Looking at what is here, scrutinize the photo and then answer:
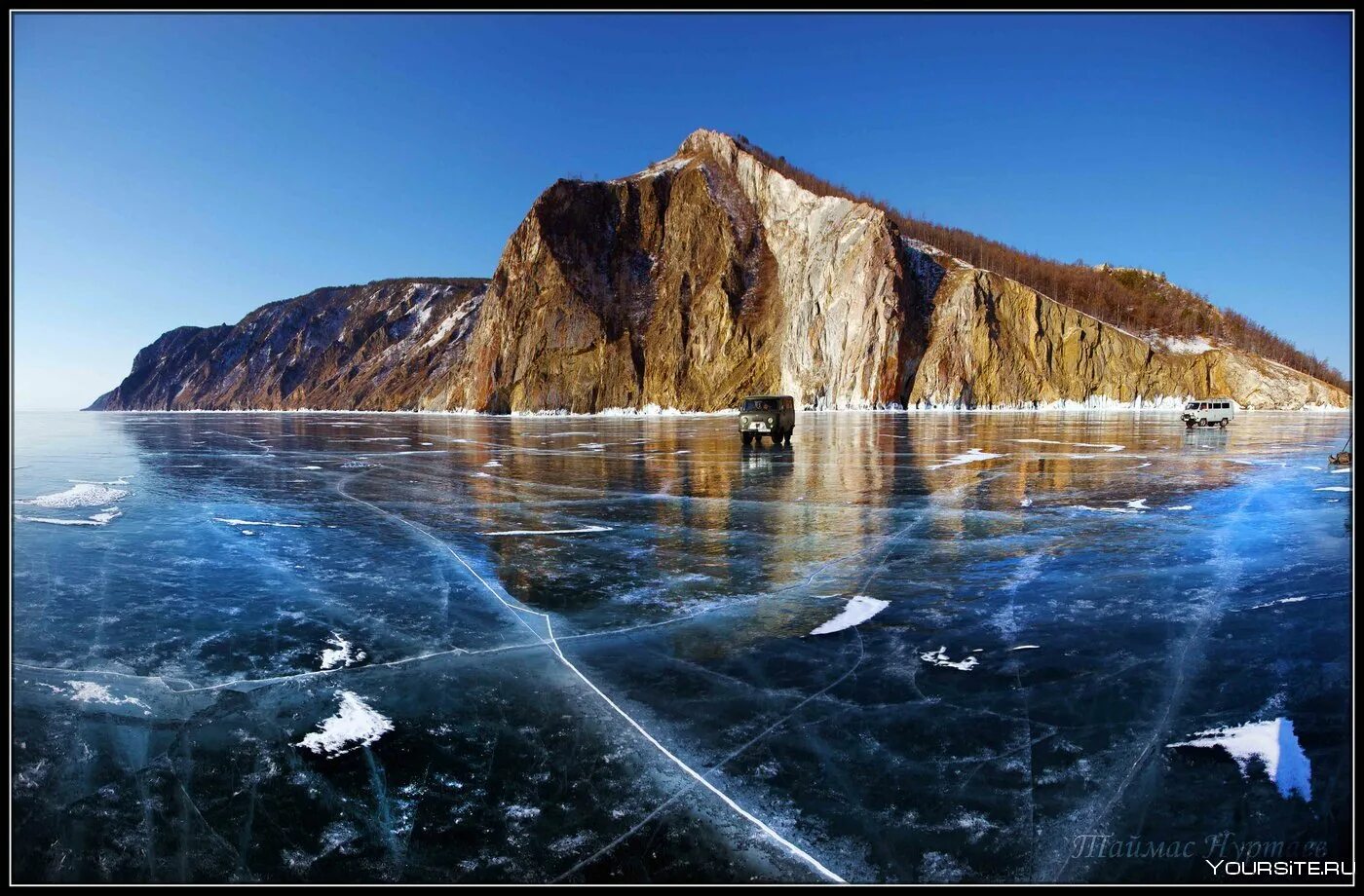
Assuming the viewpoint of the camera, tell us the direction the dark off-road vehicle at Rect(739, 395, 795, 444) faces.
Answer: facing the viewer and to the left of the viewer
